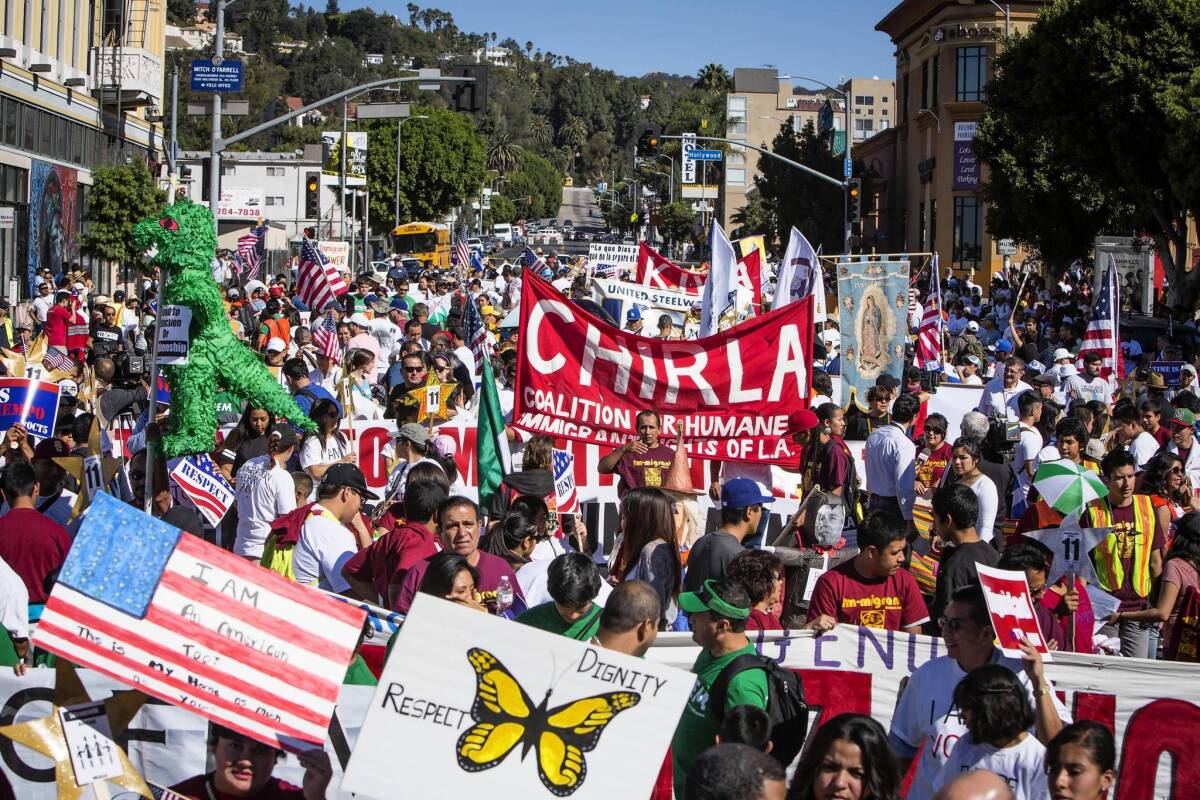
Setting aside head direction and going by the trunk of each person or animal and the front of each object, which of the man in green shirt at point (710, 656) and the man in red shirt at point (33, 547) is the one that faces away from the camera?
the man in red shirt

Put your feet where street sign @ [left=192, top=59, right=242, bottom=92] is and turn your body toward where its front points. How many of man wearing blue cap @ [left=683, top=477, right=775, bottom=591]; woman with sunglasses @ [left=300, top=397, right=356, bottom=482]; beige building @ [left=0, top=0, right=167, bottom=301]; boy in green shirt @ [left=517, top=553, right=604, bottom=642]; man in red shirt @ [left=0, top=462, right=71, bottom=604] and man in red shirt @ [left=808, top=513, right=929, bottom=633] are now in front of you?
5

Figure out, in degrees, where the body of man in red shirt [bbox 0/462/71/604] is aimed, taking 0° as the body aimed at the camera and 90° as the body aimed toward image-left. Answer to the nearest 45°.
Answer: approximately 180°

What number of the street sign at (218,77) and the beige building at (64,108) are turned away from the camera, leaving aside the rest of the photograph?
0

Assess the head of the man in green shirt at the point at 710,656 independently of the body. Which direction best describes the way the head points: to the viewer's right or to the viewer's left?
to the viewer's left

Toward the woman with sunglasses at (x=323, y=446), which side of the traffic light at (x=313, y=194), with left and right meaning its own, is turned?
front

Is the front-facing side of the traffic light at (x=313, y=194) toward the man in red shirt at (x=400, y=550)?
yes

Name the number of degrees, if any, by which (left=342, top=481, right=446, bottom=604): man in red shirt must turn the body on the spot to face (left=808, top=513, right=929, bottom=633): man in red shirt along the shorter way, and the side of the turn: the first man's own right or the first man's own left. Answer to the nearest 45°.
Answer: approximately 90° to the first man's own right

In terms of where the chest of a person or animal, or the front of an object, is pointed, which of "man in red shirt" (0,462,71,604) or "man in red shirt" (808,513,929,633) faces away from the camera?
"man in red shirt" (0,462,71,604)

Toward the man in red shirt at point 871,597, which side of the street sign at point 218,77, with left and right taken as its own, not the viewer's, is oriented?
front

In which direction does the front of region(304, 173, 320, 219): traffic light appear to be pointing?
toward the camera
